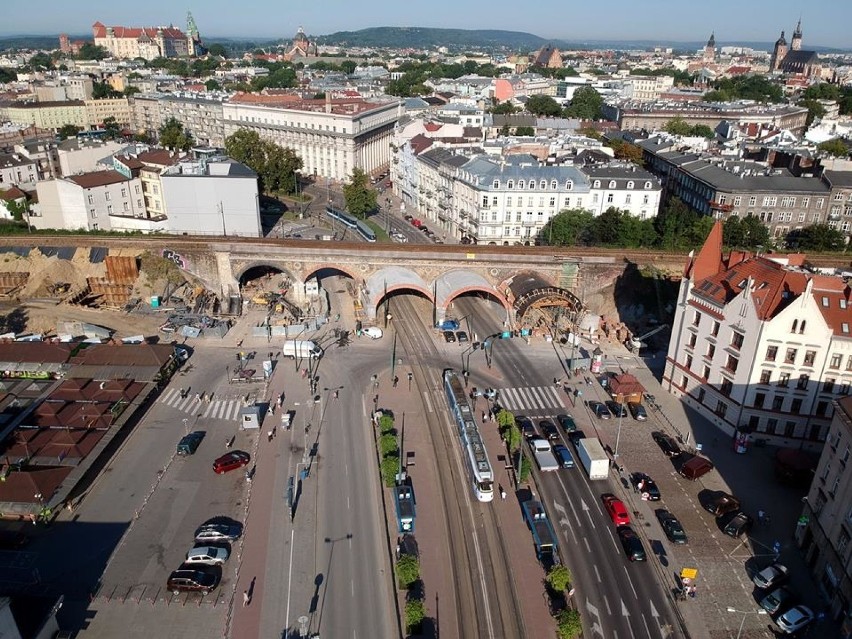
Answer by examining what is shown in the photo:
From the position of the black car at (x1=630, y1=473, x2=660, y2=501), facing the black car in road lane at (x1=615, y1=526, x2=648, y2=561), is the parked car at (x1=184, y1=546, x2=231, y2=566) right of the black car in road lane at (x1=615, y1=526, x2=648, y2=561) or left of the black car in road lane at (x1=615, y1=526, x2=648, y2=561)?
right

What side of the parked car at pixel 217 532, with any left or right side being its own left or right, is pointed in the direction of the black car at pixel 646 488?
front

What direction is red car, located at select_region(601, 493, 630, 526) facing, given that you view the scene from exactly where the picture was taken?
facing away from the viewer and to the left of the viewer

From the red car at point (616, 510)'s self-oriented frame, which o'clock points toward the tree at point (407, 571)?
The tree is roughly at 9 o'clock from the red car.

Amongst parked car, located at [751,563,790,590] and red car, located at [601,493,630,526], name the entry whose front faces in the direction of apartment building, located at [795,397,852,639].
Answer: the parked car

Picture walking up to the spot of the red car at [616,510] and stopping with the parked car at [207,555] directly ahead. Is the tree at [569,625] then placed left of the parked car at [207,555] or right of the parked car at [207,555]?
left

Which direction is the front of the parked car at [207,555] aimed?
to the viewer's right

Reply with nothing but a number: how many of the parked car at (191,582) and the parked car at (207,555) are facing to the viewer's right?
2

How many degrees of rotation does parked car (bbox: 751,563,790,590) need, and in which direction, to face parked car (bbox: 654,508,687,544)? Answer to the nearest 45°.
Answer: approximately 135° to its left

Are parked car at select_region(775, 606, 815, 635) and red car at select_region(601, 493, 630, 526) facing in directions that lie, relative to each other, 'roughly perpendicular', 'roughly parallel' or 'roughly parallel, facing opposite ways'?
roughly perpendicular

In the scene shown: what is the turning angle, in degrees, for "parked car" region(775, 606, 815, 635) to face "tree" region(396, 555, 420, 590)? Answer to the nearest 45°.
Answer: approximately 180°

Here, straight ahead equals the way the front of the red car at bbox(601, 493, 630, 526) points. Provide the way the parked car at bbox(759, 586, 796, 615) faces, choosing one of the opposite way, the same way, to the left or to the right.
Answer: to the right

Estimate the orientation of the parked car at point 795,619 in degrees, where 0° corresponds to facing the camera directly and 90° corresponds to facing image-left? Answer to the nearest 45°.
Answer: approximately 225°

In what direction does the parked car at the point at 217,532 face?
to the viewer's right

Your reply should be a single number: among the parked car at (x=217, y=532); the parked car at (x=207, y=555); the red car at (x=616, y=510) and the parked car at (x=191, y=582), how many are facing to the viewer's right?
3

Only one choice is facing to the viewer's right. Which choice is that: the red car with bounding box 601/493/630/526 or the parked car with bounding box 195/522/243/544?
the parked car
